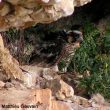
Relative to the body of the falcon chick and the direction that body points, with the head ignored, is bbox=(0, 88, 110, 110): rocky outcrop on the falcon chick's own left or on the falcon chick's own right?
on the falcon chick's own right
